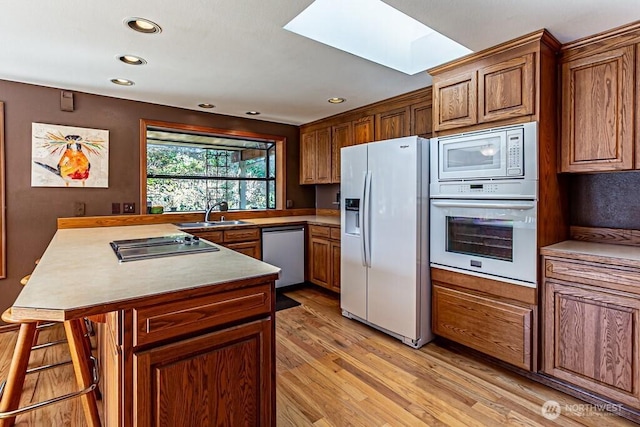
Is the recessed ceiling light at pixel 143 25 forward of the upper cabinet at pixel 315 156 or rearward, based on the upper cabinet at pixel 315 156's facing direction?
forward

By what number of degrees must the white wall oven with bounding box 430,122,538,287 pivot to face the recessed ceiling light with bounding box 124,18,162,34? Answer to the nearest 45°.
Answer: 0° — it already faces it

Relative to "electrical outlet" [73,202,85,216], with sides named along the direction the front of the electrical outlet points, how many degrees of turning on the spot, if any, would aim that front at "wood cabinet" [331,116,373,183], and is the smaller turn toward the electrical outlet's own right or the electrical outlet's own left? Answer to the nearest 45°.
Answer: approximately 90° to the electrical outlet's own left

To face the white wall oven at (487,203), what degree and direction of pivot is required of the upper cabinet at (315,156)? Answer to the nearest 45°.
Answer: approximately 90° to its left

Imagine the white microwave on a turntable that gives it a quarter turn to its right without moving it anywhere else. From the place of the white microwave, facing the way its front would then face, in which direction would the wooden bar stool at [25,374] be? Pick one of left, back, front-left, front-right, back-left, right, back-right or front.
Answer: left

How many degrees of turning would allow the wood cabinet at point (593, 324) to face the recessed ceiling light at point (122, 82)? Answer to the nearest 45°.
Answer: approximately 45° to its right

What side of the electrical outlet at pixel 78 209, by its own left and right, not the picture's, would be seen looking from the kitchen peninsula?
front

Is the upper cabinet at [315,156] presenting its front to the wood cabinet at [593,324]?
no

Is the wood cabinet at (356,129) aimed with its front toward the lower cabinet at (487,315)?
no

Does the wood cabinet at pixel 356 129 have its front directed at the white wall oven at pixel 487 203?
no

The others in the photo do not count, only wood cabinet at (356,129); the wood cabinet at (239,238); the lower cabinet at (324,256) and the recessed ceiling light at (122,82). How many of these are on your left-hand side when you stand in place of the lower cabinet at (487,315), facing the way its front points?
0

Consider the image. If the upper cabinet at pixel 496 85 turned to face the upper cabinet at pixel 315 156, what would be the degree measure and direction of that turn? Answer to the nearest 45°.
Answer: approximately 90° to its right

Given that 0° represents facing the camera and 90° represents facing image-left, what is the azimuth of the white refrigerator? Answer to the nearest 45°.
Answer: approximately 45°

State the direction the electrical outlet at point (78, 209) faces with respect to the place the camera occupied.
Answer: facing the viewer

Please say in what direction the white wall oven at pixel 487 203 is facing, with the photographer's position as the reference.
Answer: facing the viewer and to the left of the viewer
